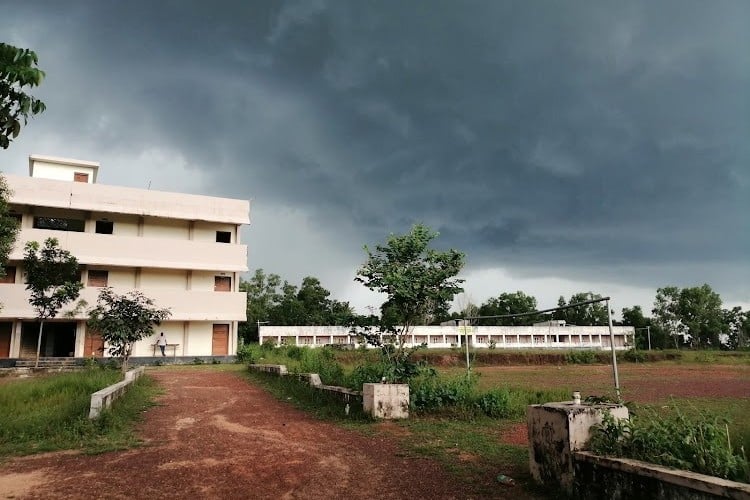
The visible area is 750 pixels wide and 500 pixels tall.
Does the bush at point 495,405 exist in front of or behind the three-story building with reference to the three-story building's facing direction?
in front

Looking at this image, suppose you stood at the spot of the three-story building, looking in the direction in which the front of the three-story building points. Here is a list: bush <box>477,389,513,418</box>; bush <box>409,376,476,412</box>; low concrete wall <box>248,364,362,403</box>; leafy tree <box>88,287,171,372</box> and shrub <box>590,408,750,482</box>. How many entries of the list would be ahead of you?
5

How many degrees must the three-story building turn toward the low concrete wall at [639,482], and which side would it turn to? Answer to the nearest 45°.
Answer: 0° — it already faces it

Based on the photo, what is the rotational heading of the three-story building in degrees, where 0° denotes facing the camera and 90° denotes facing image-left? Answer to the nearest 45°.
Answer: approximately 0°

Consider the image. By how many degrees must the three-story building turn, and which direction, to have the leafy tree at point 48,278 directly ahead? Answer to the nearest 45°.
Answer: approximately 45° to its right

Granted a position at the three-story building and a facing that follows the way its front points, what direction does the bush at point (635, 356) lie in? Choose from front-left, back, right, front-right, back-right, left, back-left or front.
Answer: left

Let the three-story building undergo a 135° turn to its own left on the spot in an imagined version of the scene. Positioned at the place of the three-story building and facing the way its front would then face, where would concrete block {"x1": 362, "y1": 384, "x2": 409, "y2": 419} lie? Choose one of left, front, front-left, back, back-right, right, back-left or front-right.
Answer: back-right

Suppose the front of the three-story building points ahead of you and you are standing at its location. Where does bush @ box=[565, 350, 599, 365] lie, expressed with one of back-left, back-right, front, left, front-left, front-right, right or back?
left

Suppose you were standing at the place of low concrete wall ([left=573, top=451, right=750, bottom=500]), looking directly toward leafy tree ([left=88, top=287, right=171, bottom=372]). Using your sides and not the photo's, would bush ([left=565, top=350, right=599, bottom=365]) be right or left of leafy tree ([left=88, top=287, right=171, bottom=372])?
right

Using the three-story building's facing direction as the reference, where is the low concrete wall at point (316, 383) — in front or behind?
in front

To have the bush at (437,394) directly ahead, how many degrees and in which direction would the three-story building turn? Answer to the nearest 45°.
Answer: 0° — it already faces it

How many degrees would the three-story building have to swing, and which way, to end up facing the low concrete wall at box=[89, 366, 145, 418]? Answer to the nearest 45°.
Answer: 0° — it already faces it

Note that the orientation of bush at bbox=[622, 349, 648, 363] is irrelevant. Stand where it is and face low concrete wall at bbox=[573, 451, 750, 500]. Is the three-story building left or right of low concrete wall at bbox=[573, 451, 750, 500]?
right

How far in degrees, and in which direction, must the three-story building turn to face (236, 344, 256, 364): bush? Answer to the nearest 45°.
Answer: approximately 45° to its left

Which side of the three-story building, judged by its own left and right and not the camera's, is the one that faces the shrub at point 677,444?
front
